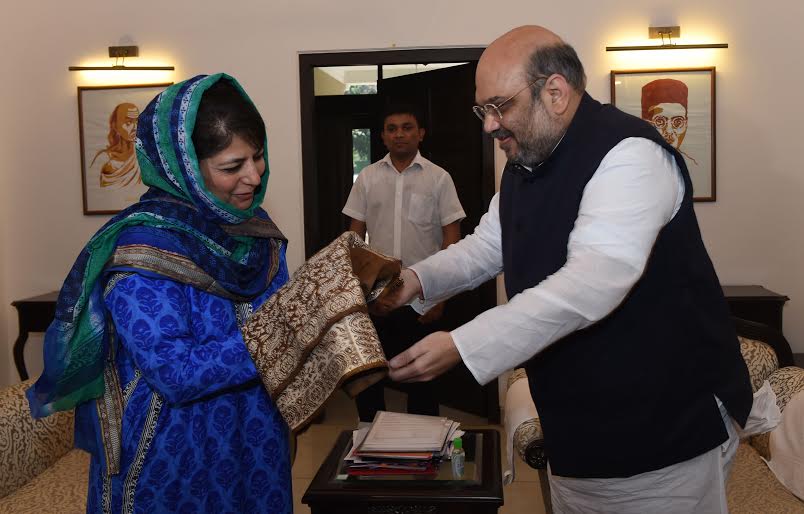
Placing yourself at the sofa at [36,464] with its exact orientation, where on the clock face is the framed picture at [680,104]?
The framed picture is roughly at 10 o'clock from the sofa.

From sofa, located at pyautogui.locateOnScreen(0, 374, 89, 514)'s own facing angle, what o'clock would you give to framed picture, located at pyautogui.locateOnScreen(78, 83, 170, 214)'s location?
The framed picture is roughly at 8 o'clock from the sofa.

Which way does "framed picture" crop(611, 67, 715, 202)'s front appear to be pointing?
toward the camera

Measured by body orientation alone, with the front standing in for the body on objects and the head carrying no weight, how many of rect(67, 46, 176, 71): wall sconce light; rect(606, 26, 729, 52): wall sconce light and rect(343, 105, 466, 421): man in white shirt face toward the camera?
3

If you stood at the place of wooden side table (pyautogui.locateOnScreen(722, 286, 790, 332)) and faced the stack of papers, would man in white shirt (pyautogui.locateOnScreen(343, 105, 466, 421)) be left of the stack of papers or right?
right

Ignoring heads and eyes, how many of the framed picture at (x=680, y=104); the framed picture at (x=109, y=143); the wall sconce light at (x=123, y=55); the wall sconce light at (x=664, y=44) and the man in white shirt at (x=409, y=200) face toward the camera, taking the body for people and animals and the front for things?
5

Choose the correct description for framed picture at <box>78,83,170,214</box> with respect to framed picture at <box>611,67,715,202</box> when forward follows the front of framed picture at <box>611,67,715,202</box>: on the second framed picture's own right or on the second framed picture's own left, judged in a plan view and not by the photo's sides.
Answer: on the second framed picture's own right

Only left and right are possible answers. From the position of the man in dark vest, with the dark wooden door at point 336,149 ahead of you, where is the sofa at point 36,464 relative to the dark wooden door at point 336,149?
left

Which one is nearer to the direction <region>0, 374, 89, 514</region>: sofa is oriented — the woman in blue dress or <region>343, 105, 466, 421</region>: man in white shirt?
the woman in blue dress

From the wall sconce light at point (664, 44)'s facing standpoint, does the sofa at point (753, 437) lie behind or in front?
in front

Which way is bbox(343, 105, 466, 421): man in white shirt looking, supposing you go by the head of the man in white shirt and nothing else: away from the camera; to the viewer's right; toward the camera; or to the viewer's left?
toward the camera

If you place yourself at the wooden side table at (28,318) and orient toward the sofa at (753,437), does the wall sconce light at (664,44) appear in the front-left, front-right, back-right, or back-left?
front-left

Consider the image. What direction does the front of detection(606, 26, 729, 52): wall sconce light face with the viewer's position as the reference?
facing the viewer

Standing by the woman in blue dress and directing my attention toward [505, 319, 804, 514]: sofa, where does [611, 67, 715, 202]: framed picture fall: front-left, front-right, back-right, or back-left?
front-left

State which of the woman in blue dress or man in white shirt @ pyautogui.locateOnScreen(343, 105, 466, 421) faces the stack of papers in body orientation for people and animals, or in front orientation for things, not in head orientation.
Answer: the man in white shirt

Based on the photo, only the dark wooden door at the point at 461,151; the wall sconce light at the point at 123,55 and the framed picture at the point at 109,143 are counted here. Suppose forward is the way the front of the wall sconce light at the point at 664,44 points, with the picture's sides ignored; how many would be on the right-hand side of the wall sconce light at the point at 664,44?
3

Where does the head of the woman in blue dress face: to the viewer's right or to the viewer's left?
to the viewer's right

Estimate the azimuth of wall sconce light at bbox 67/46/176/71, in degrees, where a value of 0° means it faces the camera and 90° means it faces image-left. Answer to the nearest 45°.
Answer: approximately 0°
